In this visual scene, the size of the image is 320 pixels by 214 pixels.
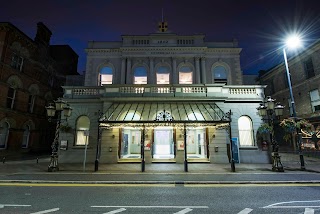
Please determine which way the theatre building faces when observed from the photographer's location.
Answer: facing the viewer

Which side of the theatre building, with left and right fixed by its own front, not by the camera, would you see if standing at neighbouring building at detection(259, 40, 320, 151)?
left

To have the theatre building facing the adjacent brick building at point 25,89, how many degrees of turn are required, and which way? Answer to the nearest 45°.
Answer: approximately 90° to its right
